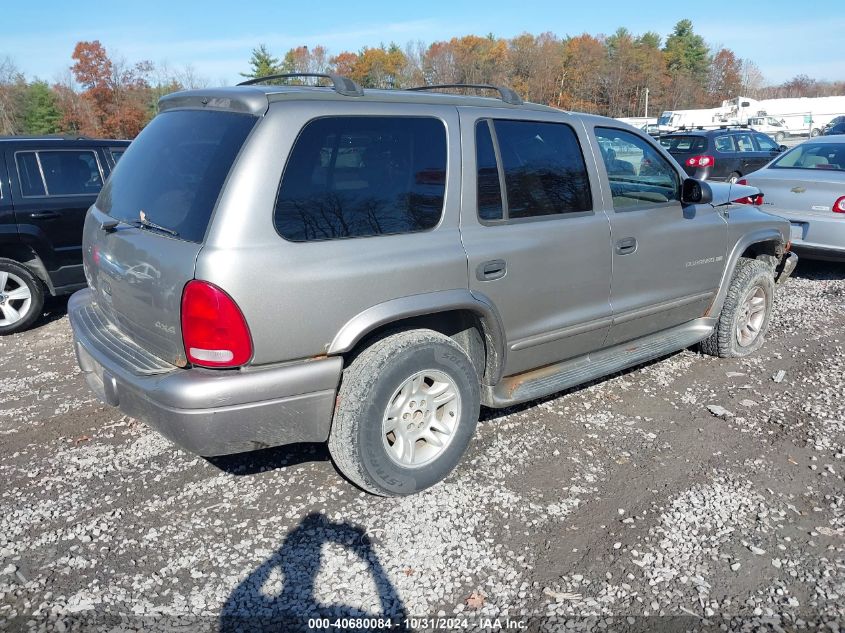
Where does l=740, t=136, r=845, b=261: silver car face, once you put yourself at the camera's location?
facing away from the viewer and to the right of the viewer

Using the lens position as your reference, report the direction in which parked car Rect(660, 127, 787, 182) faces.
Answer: facing away from the viewer and to the right of the viewer

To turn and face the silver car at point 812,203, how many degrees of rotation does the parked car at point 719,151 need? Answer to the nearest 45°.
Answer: approximately 135° to its right

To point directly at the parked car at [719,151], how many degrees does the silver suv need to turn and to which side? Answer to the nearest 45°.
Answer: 0° — it already faces it

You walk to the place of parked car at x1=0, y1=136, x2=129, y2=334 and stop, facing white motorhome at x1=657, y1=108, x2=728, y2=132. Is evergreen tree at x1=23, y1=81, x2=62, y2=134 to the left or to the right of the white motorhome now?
left

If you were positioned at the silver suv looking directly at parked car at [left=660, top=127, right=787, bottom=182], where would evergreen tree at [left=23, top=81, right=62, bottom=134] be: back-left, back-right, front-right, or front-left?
front-left

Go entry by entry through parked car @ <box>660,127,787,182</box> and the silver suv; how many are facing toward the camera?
0

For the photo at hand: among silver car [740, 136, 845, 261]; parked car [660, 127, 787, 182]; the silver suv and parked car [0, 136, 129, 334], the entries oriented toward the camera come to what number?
0

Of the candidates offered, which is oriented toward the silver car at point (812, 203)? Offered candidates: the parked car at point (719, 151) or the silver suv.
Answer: the silver suv

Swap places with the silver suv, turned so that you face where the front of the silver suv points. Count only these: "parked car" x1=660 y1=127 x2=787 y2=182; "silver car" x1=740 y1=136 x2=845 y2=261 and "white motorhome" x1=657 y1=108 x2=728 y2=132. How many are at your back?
0

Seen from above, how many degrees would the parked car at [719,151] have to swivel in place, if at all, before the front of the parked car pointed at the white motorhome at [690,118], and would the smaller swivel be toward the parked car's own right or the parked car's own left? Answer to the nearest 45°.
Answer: approximately 45° to the parked car's own left

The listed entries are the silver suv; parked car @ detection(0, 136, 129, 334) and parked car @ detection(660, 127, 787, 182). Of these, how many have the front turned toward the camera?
0

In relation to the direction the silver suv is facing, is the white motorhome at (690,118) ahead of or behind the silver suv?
ahead

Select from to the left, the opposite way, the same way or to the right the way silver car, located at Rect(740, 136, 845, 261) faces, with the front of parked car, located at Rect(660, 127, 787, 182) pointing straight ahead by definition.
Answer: the same way

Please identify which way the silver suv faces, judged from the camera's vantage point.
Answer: facing away from the viewer and to the right of the viewer
